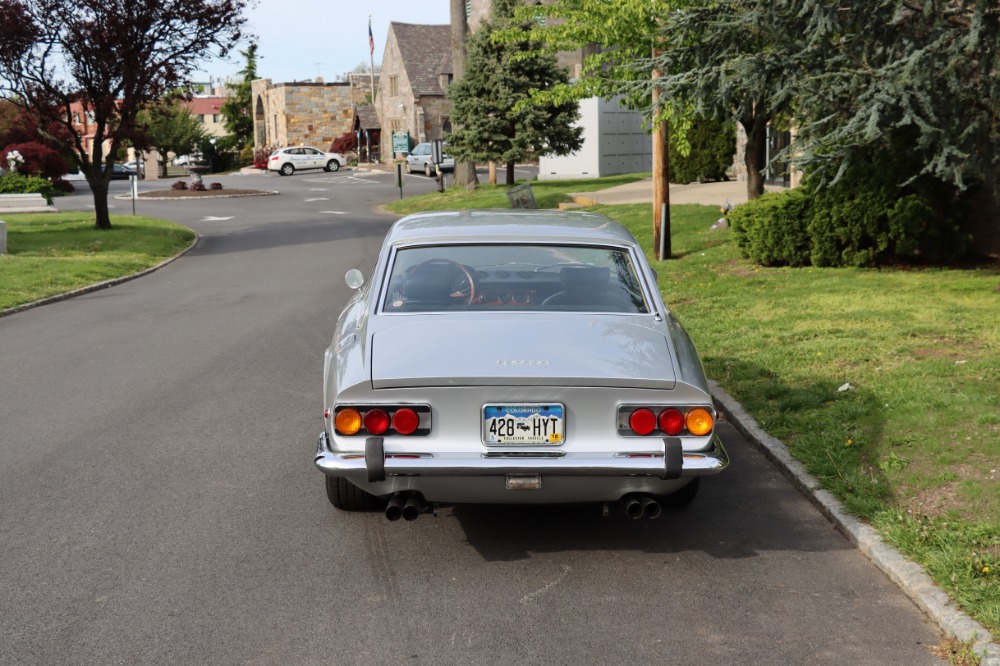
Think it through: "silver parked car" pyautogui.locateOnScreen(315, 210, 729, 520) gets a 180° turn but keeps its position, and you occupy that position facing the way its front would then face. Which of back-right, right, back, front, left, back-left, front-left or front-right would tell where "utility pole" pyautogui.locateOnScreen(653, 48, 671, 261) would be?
back

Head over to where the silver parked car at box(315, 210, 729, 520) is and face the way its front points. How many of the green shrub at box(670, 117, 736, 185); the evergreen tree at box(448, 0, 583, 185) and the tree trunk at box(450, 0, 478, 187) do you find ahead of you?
3

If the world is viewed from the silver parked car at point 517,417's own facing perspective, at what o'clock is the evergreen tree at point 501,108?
The evergreen tree is roughly at 12 o'clock from the silver parked car.

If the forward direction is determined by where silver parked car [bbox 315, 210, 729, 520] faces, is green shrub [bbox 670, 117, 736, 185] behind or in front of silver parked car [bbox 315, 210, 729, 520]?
in front

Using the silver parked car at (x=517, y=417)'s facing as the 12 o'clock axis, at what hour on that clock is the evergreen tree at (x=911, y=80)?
The evergreen tree is roughly at 1 o'clock from the silver parked car.

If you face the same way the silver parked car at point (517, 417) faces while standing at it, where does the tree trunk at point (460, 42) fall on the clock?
The tree trunk is roughly at 12 o'clock from the silver parked car.

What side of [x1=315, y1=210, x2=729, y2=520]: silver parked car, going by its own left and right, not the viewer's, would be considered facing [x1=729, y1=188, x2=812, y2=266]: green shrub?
front

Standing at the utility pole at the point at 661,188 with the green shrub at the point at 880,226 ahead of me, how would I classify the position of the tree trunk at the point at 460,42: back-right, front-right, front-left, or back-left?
back-left

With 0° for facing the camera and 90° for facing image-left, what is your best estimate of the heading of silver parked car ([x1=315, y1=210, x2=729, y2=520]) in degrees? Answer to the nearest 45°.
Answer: approximately 180°

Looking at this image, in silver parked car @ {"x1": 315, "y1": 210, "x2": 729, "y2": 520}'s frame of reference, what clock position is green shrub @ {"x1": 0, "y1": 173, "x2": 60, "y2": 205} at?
The green shrub is roughly at 11 o'clock from the silver parked car.

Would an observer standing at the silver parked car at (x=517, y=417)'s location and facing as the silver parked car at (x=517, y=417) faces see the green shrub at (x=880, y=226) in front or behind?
in front
